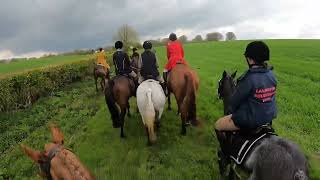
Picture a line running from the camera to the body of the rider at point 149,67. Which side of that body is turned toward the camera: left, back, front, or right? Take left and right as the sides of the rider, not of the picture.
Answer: back

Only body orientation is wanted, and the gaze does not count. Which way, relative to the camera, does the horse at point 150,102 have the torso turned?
away from the camera

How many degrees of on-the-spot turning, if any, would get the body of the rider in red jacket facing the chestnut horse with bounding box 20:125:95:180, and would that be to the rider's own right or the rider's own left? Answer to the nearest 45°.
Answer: approximately 135° to the rider's own left

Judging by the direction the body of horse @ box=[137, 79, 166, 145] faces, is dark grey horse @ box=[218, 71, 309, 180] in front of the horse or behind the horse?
behind

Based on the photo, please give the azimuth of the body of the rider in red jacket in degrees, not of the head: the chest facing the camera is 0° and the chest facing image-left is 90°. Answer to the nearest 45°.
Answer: approximately 135°

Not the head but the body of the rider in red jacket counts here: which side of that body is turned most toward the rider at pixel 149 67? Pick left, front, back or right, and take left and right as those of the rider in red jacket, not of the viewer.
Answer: left

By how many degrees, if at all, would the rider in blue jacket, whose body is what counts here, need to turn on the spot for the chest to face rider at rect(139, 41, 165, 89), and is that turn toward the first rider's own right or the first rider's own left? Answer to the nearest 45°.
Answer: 0° — they already face them
